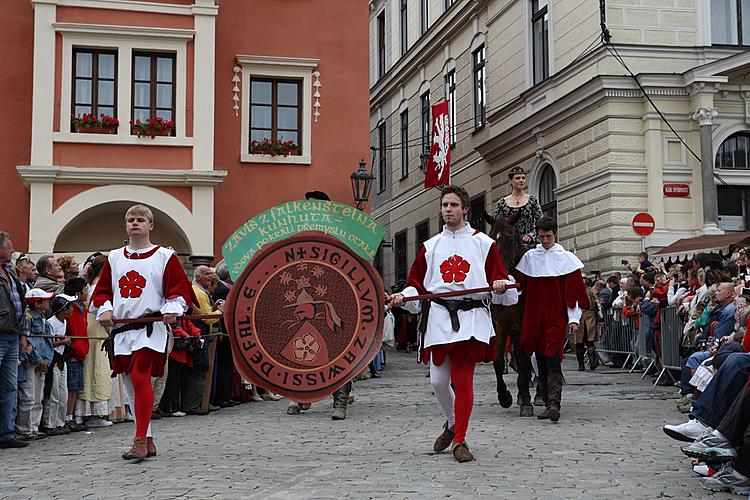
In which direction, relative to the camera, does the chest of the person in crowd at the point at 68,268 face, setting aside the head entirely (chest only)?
to the viewer's right

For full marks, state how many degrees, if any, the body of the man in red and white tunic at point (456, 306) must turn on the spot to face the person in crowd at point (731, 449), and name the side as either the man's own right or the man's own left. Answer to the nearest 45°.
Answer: approximately 45° to the man's own left

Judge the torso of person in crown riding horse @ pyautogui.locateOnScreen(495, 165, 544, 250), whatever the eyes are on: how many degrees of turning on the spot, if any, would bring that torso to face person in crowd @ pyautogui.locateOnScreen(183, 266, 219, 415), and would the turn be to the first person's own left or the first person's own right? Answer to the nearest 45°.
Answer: approximately 90° to the first person's own right

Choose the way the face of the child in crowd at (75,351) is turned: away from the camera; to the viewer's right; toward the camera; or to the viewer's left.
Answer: to the viewer's right

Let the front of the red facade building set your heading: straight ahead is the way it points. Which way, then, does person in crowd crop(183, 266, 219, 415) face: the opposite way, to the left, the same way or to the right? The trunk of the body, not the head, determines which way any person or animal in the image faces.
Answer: to the left

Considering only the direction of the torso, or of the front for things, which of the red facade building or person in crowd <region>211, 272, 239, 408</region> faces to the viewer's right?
the person in crowd

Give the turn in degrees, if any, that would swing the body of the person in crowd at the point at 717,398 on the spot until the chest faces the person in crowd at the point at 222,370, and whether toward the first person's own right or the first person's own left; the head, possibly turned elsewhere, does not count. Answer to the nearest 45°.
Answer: approximately 45° to the first person's own right

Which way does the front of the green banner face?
toward the camera

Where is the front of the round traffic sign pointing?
toward the camera

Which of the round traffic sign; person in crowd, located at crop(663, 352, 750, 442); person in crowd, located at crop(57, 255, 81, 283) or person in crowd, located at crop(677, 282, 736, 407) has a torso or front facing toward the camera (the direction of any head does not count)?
the round traffic sign

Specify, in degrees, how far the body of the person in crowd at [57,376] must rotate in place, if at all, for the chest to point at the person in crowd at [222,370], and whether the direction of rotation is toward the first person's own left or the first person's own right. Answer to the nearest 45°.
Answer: approximately 45° to the first person's own left

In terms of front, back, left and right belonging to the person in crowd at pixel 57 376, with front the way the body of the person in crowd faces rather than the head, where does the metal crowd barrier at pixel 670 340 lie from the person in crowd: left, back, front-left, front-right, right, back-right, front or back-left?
front

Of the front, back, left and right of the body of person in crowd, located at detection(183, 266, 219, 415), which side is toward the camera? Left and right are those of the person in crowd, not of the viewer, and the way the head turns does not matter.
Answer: right

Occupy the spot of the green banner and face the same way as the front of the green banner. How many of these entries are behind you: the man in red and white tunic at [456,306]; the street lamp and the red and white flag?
2

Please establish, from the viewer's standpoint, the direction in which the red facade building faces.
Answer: facing the viewer
